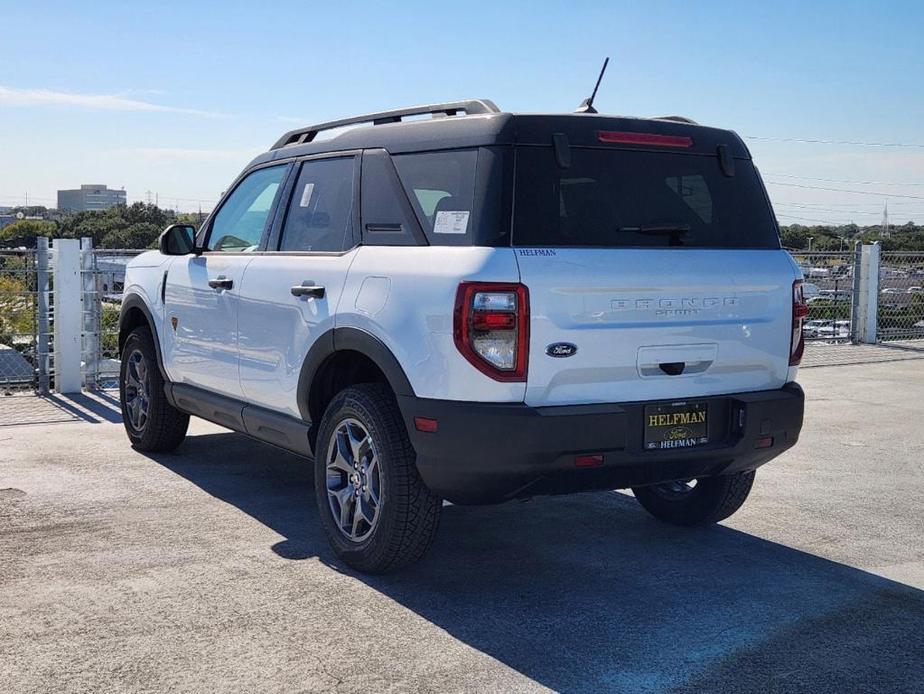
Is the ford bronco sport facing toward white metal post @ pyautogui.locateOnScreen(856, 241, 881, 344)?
no

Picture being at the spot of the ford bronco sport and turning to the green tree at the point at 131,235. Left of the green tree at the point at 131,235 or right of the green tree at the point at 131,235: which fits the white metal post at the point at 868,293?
right

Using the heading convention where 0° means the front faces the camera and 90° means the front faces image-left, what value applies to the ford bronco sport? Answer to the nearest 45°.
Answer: approximately 135°

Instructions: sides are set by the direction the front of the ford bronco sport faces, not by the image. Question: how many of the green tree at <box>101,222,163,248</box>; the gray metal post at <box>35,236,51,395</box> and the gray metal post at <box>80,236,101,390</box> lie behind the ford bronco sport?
0

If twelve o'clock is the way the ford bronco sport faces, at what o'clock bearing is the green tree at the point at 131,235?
The green tree is roughly at 1 o'clock from the ford bronco sport.

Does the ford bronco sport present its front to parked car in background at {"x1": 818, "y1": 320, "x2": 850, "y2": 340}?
no

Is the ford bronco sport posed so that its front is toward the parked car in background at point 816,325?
no

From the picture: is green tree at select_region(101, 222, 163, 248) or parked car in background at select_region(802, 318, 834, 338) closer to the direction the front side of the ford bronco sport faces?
the green tree

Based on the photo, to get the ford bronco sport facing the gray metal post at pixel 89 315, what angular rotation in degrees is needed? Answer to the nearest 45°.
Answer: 0° — it already faces it
